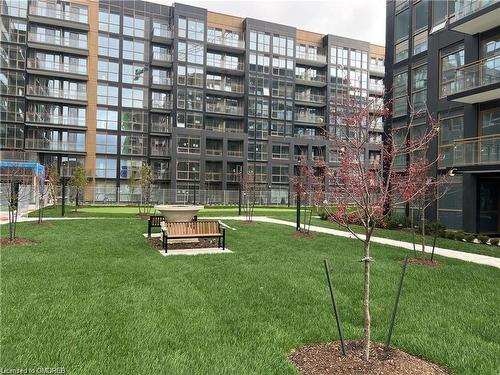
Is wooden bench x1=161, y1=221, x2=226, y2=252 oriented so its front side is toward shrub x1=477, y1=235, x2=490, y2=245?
no

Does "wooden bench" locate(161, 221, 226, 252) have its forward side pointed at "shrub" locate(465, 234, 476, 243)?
no
